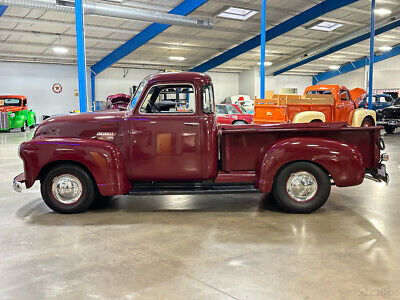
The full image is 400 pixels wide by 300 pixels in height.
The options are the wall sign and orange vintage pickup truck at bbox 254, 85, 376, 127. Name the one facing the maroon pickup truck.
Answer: the wall sign

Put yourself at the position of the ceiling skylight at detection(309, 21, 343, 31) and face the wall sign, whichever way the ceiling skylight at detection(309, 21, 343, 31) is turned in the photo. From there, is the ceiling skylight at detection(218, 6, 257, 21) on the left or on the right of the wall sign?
left

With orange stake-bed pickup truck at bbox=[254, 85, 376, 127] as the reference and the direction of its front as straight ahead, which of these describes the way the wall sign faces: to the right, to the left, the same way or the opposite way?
to the right

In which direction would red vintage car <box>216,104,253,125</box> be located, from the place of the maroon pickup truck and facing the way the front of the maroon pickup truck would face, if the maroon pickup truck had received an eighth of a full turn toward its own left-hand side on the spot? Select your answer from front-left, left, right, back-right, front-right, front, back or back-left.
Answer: back-right

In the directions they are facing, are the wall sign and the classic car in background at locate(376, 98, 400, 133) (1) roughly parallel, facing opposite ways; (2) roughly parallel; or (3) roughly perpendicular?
roughly perpendicular

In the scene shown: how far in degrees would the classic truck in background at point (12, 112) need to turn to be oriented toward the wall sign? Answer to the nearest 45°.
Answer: approximately 180°

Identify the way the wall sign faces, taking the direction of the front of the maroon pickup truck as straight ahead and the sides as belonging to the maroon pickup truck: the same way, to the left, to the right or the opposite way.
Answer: to the left

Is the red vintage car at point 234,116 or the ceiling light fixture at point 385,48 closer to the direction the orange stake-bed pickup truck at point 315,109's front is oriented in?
the ceiling light fixture

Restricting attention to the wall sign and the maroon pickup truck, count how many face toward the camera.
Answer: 1

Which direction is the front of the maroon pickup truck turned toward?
to the viewer's left

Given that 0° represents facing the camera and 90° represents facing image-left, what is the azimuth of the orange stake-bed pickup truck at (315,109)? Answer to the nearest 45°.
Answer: approximately 225°

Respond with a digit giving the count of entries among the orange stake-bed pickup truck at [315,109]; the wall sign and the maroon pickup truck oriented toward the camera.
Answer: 1

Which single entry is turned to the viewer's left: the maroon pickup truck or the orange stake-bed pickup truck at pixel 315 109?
the maroon pickup truck
